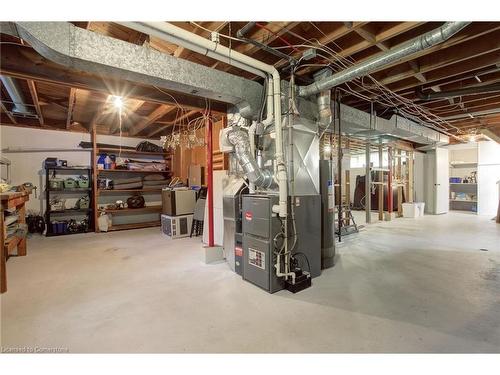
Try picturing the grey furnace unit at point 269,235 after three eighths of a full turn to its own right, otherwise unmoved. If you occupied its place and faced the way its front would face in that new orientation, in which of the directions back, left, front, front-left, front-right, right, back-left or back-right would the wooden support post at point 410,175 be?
front-right

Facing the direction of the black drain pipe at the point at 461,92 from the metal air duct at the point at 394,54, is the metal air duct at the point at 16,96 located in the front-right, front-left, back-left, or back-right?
back-left

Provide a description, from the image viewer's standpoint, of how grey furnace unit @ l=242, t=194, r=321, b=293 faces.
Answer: facing the viewer and to the left of the viewer

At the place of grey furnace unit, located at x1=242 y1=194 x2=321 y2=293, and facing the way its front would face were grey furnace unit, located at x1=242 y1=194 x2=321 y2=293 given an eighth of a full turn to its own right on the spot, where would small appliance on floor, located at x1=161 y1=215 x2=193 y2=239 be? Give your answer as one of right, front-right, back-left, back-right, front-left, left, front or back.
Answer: front-right

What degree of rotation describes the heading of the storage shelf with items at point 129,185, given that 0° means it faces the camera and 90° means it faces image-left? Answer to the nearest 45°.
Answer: approximately 315°

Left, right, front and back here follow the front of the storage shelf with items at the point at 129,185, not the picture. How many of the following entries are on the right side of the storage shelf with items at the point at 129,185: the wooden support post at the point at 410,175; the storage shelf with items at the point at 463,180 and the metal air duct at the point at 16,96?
1

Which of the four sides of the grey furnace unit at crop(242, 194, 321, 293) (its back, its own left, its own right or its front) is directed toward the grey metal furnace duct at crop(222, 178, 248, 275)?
right

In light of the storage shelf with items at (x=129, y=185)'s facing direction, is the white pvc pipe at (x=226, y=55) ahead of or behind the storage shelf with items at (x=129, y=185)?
ahead

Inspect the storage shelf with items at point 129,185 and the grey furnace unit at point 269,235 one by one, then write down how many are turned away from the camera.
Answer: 0

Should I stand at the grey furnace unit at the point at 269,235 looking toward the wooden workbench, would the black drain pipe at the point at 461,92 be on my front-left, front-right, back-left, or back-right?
back-right

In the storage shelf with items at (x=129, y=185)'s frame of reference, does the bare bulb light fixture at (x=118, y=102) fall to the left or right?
on its right

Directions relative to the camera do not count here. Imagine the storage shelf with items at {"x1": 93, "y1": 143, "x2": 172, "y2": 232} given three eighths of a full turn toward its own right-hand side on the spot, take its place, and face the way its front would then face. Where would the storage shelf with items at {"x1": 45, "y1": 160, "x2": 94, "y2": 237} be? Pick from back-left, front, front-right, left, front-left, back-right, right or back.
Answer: front
